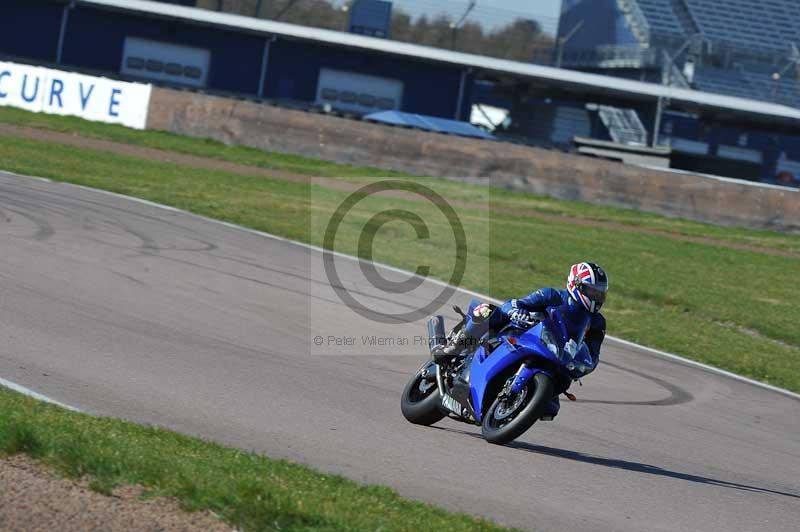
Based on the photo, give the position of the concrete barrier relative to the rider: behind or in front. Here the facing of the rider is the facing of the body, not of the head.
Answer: behind

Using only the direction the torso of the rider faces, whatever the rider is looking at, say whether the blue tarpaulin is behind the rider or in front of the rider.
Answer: behind

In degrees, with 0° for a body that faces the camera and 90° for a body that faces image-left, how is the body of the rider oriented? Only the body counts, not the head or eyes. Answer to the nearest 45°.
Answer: approximately 315°

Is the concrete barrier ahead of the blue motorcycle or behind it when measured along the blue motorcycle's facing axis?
behind

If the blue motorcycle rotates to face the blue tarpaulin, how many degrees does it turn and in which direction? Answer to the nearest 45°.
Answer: approximately 135° to its left

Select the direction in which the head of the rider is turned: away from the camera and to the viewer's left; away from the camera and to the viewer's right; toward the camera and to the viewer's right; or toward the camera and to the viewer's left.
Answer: toward the camera and to the viewer's right

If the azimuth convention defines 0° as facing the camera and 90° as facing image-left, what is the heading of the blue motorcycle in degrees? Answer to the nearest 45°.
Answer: approximately 315°
